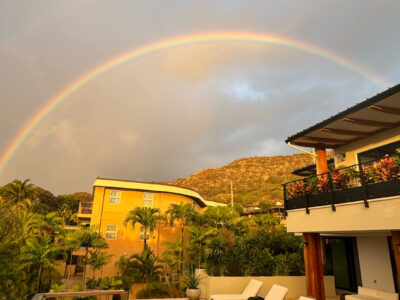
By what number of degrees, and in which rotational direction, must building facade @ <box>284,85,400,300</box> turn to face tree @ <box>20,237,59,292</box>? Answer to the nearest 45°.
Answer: approximately 45° to its right

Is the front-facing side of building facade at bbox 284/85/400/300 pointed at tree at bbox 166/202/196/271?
no

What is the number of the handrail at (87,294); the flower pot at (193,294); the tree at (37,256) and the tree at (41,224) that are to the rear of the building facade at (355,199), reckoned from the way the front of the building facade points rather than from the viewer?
0

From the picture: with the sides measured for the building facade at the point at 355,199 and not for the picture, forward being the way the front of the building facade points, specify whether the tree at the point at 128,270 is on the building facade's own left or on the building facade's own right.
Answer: on the building facade's own right

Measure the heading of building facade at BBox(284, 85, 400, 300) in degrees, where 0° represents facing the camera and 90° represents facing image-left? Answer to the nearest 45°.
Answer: approximately 45°

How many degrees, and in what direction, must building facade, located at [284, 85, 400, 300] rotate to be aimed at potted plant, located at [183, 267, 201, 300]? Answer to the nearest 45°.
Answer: approximately 45° to its right

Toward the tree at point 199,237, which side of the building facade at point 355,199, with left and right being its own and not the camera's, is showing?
right

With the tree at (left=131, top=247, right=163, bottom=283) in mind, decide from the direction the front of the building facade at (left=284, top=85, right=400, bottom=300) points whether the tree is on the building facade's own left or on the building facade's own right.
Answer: on the building facade's own right

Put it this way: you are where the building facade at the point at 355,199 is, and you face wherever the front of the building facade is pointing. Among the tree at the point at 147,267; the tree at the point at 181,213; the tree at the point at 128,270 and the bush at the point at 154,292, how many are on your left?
0

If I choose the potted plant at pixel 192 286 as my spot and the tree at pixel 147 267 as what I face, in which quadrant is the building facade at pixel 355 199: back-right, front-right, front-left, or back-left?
back-right

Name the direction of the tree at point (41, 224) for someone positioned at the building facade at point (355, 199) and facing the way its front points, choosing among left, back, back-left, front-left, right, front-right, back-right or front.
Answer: front-right

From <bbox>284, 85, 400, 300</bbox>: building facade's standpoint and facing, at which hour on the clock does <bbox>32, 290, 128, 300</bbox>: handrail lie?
The handrail is roughly at 12 o'clock from the building facade.

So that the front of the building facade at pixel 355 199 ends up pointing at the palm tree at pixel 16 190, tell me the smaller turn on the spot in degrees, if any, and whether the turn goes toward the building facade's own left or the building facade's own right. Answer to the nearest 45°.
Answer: approximately 45° to the building facade's own right

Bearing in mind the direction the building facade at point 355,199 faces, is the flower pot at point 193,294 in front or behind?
in front

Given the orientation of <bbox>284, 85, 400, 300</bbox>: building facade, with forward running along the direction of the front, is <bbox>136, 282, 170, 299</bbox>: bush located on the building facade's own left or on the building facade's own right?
on the building facade's own right
